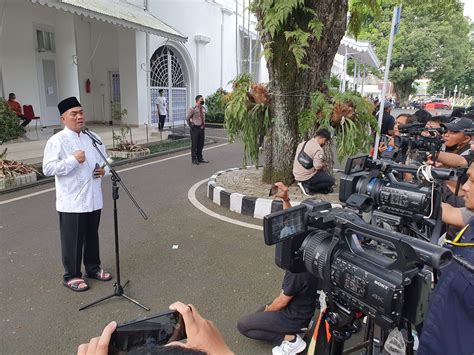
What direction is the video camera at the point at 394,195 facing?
to the viewer's left

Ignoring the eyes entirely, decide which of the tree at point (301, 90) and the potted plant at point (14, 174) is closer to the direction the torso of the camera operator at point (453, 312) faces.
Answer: the potted plant

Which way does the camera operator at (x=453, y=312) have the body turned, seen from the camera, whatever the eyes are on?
to the viewer's left

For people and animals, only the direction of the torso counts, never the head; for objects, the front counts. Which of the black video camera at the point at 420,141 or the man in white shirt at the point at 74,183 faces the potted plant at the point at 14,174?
the black video camera

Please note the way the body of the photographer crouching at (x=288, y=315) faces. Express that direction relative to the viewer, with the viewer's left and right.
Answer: facing to the left of the viewer

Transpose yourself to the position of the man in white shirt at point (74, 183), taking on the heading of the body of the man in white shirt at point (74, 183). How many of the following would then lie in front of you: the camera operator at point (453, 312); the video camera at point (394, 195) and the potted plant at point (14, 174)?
2

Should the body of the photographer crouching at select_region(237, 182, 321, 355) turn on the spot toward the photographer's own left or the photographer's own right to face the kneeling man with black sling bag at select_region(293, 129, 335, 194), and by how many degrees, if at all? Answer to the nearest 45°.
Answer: approximately 90° to the photographer's own right

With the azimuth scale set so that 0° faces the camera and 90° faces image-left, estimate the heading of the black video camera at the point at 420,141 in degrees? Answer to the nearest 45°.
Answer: approximately 90°

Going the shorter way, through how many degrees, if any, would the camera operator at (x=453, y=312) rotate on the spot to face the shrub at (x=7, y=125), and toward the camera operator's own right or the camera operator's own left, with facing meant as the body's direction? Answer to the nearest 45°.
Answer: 0° — they already face it

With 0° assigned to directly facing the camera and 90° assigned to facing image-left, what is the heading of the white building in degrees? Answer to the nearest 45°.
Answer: approximately 315°

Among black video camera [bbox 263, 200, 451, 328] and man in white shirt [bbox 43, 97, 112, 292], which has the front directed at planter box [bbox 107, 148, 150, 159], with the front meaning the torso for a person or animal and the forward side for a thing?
the black video camera

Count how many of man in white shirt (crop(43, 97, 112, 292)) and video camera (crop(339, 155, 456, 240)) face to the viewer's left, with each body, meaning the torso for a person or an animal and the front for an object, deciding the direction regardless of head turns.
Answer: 1

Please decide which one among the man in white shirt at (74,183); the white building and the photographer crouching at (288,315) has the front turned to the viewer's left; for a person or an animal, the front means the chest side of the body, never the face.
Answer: the photographer crouching

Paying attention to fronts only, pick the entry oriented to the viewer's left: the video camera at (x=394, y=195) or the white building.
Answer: the video camera

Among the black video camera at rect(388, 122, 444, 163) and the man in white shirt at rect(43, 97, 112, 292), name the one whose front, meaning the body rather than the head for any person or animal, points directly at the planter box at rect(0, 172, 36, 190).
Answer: the black video camera

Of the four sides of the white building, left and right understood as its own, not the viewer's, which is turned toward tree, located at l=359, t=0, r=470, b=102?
left
